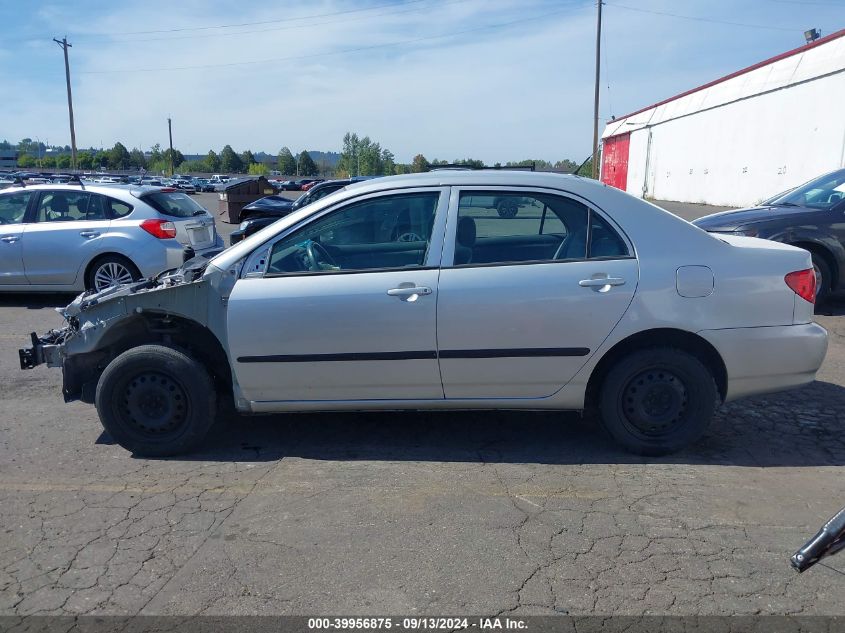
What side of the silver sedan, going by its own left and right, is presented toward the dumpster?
right

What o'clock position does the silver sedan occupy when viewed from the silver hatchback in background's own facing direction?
The silver sedan is roughly at 7 o'clock from the silver hatchback in background.

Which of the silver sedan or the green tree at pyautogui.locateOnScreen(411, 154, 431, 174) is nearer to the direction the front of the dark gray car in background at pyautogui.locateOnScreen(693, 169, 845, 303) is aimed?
the silver sedan

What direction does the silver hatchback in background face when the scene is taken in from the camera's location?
facing away from the viewer and to the left of the viewer

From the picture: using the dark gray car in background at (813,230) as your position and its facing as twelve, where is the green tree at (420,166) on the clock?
The green tree is roughly at 2 o'clock from the dark gray car in background.

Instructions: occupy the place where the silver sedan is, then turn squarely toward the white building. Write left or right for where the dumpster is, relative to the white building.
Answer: left

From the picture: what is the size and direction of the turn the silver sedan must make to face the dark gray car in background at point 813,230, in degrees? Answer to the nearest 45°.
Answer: approximately 135° to its right

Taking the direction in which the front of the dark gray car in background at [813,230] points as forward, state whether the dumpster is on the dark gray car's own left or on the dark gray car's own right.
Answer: on the dark gray car's own right

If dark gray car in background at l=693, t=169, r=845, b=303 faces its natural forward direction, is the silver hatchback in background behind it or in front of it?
in front

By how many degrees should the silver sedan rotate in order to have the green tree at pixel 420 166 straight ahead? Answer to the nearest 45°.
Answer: approximately 90° to its right

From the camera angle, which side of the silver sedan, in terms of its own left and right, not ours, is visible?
left

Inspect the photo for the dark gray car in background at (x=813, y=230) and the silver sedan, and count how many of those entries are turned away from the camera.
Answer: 0

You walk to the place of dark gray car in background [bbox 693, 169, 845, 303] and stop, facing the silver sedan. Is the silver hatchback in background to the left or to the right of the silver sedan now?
right

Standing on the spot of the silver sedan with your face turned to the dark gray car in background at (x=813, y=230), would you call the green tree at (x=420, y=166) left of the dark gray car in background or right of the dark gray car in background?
left

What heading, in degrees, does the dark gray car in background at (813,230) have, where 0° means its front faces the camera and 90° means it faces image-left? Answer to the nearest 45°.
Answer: approximately 45°

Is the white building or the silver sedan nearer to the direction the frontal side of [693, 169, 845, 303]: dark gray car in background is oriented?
the silver sedan
